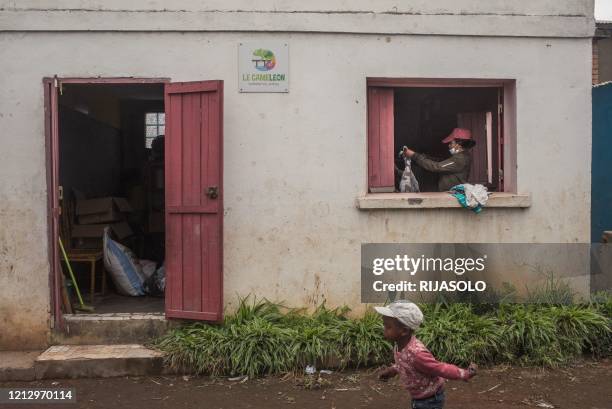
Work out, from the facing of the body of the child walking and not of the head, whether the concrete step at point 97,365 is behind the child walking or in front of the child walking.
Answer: in front

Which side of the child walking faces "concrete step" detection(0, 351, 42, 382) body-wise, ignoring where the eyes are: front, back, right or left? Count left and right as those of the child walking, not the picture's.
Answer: front

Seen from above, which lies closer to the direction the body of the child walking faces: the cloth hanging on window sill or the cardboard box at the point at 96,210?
the cardboard box

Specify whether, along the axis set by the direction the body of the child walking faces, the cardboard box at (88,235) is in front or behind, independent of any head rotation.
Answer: in front

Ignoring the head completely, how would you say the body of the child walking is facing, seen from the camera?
to the viewer's left

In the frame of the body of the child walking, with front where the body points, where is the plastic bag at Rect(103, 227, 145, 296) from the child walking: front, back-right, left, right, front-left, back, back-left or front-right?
front-right

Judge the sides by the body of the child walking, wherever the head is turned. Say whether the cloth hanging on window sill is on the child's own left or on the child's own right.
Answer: on the child's own right
